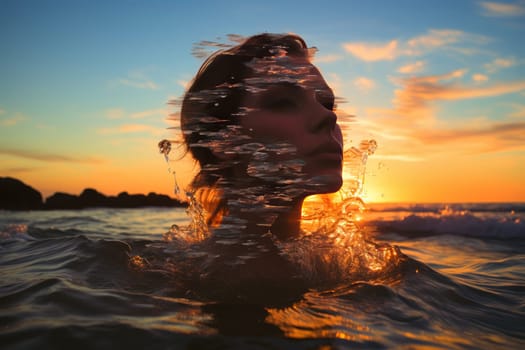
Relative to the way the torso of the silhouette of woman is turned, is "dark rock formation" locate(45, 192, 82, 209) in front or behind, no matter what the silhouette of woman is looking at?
behind

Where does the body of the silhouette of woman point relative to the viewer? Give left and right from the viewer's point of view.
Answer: facing the viewer and to the right of the viewer

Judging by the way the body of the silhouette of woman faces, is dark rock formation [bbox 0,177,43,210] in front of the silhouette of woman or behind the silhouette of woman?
behind

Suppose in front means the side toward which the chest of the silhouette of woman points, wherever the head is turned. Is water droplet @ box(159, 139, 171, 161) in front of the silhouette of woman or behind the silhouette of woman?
behind

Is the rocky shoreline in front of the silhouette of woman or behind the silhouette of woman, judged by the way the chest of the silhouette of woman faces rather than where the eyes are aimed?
behind
